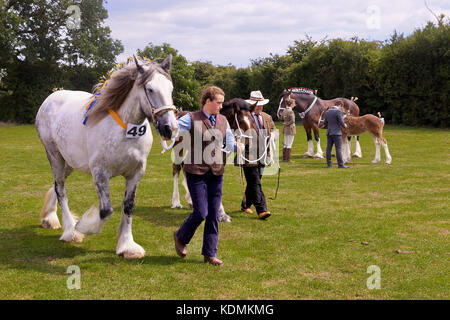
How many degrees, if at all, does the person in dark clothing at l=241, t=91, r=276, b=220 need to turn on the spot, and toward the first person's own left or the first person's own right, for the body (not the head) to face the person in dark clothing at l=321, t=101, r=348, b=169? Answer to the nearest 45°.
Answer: approximately 135° to the first person's own left

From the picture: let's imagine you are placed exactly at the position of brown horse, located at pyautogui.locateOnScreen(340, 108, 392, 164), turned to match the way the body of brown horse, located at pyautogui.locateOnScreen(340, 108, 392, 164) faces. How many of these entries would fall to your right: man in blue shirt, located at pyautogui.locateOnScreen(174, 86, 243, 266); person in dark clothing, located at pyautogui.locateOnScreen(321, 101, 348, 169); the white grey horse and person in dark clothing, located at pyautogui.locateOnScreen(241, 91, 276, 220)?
0

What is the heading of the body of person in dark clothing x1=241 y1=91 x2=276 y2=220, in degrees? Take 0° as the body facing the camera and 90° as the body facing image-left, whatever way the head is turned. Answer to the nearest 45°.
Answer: approximately 315°

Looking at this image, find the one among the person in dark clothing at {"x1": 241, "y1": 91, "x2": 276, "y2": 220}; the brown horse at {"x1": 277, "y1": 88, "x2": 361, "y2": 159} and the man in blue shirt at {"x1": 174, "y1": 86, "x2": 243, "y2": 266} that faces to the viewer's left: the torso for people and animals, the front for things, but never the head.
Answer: the brown horse

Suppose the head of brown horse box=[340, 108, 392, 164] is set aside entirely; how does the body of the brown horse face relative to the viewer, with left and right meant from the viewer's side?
facing to the left of the viewer

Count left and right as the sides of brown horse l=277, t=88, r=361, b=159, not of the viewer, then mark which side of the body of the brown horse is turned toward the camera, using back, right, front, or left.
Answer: left

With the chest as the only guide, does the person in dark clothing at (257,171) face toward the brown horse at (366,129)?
no

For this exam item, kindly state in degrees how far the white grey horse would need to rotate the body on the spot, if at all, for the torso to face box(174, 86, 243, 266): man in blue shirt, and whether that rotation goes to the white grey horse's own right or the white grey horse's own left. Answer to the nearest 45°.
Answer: approximately 45° to the white grey horse's own left

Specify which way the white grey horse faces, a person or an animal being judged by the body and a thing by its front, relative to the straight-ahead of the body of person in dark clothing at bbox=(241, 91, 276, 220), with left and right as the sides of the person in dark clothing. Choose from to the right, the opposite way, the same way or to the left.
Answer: the same way

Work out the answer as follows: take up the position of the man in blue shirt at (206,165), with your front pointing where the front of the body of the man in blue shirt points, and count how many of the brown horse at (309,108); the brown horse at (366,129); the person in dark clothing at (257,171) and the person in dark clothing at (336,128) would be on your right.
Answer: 0

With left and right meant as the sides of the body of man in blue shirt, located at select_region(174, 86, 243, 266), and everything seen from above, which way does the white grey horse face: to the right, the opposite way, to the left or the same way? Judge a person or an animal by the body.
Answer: the same way

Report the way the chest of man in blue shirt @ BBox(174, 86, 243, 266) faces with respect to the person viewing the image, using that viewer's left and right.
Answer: facing the viewer and to the right of the viewer

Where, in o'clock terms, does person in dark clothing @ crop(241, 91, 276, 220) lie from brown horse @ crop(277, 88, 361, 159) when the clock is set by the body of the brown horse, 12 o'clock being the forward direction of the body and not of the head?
The person in dark clothing is roughly at 9 o'clock from the brown horse.

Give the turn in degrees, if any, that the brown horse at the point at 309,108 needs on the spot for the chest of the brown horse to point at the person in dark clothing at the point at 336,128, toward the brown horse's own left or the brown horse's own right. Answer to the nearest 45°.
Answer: approximately 90° to the brown horse's own left

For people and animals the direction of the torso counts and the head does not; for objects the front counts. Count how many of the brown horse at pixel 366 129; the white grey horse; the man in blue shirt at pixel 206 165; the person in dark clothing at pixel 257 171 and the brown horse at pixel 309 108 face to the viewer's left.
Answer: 2

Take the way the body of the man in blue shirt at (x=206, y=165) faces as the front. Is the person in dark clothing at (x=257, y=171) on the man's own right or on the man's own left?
on the man's own left

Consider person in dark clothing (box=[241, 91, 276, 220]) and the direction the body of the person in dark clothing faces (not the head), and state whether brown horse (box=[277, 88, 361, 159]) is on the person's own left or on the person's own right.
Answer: on the person's own left
